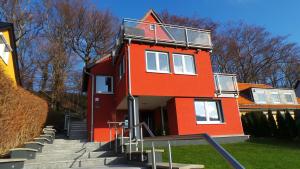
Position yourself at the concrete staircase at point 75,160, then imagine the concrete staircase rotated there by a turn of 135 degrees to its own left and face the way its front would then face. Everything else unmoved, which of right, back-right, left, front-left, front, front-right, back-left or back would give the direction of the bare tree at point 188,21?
front

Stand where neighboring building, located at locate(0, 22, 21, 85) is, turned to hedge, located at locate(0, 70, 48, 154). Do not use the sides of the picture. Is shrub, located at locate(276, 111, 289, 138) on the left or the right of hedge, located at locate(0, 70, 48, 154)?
left

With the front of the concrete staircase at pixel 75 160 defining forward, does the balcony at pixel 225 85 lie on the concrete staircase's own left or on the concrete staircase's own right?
on the concrete staircase's own left

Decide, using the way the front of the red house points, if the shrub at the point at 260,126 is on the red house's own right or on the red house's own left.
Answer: on the red house's own left

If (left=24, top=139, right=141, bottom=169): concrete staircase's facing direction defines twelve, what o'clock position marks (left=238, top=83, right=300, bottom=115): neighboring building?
The neighboring building is roughly at 8 o'clock from the concrete staircase.

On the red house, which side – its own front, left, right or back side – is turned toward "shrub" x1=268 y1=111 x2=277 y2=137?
left

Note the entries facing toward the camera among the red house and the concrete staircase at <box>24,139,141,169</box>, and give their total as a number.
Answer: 2

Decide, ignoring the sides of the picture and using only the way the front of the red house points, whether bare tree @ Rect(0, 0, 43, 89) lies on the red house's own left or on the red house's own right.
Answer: on the red house's own right

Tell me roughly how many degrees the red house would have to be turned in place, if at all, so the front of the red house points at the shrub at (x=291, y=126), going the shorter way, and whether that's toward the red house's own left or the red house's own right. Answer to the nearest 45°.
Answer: approximately 90° to the red house's own left

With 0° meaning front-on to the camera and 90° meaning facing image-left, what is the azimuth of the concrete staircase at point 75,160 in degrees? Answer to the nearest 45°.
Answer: approximately 0°
